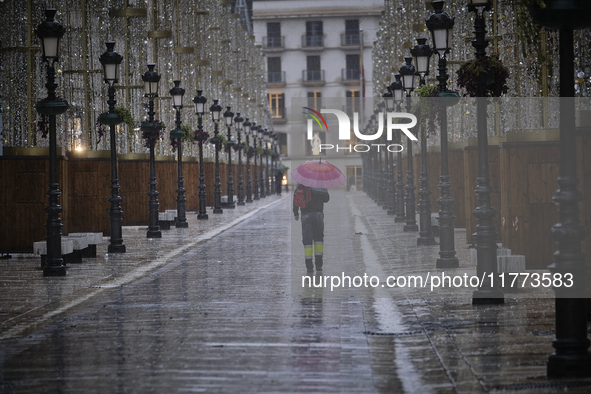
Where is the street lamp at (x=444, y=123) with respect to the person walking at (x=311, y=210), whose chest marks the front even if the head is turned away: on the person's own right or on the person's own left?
on the person's own right

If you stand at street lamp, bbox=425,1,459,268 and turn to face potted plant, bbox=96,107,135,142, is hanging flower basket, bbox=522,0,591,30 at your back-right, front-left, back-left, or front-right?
back-left

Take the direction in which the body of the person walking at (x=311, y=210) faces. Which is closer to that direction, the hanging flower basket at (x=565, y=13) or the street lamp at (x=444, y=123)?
the street lamp

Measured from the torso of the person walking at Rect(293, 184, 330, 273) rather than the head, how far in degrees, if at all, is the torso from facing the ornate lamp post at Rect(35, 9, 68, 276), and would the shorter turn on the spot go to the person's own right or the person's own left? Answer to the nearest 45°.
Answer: approximately 90° to the person's own left

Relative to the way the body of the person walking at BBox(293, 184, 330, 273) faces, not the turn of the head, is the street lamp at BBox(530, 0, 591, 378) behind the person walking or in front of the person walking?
behind

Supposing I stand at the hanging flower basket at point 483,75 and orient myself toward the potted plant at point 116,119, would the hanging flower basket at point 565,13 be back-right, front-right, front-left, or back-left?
back-left

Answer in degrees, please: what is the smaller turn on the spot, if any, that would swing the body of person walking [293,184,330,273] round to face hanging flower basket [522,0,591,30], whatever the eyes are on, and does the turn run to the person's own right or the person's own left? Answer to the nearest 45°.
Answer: approximately 180°

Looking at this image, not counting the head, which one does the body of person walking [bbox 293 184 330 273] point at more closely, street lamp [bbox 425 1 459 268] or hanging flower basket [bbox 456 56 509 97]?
the street lamp

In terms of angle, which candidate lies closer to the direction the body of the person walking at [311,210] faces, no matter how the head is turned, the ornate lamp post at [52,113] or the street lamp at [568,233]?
the ornate lamp post

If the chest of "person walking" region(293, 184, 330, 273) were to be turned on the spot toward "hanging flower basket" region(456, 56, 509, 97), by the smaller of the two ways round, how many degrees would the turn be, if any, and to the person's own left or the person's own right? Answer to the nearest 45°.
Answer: approximately 135° to the person's own right

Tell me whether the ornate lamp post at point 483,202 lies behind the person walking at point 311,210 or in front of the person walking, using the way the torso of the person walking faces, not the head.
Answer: behind

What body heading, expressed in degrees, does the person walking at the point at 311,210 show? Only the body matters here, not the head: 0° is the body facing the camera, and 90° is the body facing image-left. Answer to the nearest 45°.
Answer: approximately 180°
